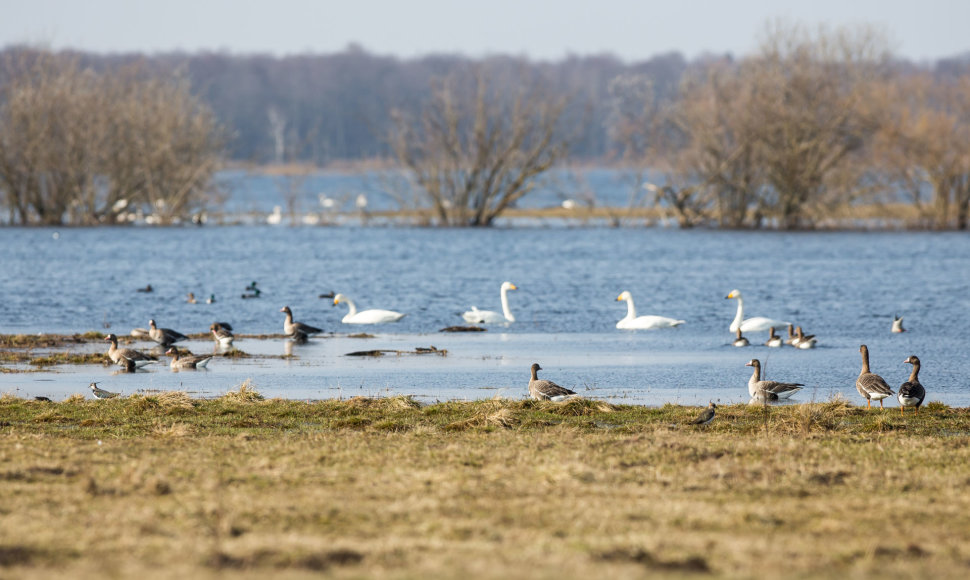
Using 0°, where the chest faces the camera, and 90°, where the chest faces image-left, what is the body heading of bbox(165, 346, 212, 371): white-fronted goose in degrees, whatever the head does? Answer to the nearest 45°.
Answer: approximately 90°

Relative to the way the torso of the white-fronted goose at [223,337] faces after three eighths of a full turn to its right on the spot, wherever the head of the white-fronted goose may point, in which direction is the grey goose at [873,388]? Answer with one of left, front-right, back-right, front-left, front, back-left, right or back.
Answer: right

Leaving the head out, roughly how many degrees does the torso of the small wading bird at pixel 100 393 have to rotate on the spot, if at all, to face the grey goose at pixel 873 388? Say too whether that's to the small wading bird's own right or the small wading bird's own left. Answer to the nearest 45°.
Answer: approximately 180°

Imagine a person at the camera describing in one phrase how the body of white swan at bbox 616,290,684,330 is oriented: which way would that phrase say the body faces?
to the viewer's left

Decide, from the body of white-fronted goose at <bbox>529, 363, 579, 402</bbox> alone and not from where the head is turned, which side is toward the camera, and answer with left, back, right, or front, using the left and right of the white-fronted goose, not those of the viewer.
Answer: left

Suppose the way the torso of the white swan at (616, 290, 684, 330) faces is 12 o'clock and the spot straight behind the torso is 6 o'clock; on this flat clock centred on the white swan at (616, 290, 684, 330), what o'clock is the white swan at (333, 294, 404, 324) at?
the white swan at (333, 294, 404, 324) is roughly at 12 o'clock from the white swan at (616, 290, 684, 330).

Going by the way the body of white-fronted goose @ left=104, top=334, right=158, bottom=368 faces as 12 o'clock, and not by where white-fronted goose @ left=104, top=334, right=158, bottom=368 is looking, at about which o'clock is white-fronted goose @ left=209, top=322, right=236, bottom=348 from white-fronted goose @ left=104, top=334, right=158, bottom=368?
white-fronted goose @ left=209, top=322, right=236, bottom=348 is roughly at 4 o'clock from white-fronted goose @ left=104, top=334, right=158, bottom=368.

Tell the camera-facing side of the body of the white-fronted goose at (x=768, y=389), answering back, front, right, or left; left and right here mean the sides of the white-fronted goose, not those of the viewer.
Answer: left
